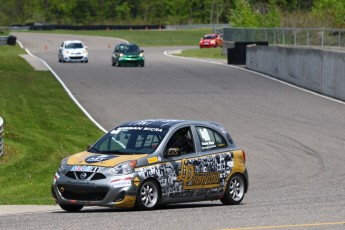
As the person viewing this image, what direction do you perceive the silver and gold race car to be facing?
facing the viewer and to the left of the viewer

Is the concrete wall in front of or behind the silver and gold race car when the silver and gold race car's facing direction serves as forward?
behind
